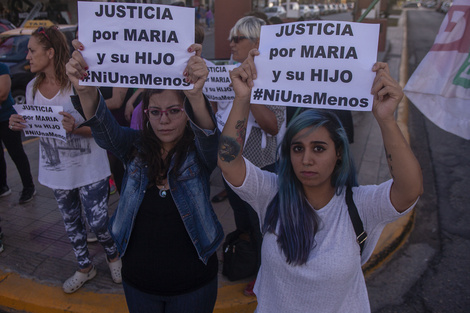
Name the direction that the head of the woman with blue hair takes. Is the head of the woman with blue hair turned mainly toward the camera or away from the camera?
toward the camera

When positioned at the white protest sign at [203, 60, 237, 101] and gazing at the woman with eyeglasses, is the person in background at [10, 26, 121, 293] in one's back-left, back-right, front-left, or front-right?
front-right

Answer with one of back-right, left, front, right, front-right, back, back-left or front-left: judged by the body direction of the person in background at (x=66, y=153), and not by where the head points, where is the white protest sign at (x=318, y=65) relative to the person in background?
left

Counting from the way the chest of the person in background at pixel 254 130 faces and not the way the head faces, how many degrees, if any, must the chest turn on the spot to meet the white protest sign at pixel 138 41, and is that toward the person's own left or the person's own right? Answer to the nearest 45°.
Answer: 0° — they already face it

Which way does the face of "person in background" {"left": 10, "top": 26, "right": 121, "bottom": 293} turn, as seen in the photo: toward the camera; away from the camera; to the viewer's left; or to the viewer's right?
to the viewer's left

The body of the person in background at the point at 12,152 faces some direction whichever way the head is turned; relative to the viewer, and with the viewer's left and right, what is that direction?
facing the viewer and to the left of the viewer

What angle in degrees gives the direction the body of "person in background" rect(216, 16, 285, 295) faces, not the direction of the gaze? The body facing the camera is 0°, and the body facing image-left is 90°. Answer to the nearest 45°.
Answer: approximately 45°

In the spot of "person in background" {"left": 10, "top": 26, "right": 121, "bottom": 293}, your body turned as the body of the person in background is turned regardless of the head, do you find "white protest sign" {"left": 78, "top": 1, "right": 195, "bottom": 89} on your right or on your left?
on your left

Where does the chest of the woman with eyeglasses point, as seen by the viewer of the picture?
toward the camera

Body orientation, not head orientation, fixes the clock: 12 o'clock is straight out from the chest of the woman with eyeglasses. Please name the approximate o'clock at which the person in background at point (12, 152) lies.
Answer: The person in background is roughly at 5 o'clock from the woman with eyeglasses.

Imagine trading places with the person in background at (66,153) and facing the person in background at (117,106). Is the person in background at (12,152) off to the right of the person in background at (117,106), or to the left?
left

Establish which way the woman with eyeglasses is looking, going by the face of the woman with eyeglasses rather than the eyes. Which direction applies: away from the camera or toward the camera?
toward the camera

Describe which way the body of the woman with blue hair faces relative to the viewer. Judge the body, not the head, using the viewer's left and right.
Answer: facing the viewer
